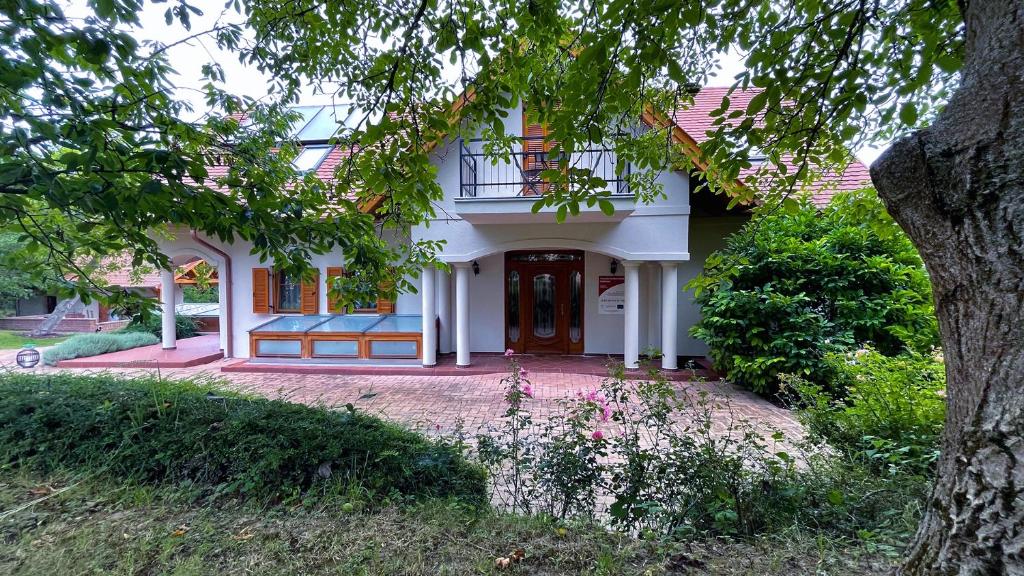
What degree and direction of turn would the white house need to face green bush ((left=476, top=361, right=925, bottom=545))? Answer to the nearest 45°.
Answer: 0° — it already faces it

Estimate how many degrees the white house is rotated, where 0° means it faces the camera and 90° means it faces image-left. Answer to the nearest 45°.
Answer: approximately 0°

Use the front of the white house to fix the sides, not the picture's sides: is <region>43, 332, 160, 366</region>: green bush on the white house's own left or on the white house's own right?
on the white house's own right

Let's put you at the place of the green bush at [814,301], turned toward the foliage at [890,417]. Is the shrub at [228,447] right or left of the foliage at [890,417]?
right

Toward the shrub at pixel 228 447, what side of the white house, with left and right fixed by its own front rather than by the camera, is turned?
front

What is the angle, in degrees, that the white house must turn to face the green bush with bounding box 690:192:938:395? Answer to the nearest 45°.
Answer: approximately 45° to its left

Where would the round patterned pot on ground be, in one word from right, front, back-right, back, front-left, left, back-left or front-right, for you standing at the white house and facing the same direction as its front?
right
